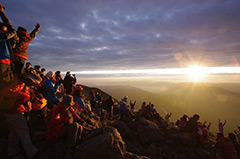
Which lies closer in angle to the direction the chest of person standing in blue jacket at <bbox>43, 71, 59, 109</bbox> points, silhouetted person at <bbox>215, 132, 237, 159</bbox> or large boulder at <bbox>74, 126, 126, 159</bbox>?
the silhouetted person

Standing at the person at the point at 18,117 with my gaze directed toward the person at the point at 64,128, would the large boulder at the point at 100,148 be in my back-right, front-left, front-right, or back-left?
front-right

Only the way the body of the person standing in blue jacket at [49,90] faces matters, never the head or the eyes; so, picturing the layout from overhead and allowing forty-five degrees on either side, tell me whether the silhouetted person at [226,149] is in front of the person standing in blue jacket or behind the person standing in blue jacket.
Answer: in front

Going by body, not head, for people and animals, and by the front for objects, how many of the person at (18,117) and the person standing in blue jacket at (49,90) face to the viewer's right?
2

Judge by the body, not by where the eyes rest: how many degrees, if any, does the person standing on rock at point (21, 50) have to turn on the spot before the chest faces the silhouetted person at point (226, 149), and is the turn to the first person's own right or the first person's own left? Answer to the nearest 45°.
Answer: approximately 90° to the first person's own right

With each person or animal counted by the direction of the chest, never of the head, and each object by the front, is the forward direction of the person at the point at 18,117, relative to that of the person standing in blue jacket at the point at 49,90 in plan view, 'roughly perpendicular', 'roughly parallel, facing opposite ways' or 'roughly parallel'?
roughly parallel

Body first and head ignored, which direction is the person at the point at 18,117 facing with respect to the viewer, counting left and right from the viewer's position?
facing to the right of the viewer

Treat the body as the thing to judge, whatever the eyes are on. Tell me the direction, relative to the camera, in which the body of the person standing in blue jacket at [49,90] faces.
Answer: to the viewer's right

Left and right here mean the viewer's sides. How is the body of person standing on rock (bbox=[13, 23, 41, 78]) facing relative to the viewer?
facing away from the viewer and to the right of the viewer
